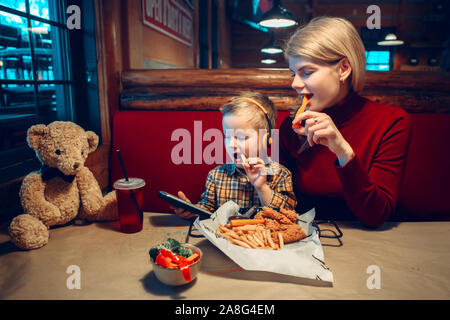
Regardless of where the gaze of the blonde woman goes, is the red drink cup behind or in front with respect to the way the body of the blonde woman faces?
in front

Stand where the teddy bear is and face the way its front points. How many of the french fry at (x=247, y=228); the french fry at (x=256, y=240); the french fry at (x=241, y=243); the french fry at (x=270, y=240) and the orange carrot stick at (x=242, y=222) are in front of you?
5

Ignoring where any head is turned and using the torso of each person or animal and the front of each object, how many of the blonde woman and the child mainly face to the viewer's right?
0

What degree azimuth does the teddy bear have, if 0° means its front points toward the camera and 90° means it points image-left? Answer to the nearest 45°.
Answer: approximately 315°

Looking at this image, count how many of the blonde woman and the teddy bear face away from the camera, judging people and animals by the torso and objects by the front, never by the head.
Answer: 0

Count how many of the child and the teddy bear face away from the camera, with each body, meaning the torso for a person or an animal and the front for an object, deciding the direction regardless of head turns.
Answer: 0

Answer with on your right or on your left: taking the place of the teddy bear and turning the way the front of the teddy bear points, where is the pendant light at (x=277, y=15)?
on your left

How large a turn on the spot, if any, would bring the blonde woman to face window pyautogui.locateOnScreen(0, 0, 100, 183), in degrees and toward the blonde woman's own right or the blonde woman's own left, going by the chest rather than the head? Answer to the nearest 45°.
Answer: approximately 45° to the blonde woman's own right
